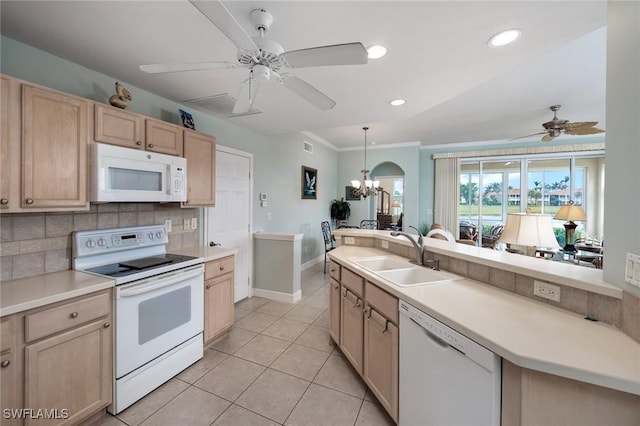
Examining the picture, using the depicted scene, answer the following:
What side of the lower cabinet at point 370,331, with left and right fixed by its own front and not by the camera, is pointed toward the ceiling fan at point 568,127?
back

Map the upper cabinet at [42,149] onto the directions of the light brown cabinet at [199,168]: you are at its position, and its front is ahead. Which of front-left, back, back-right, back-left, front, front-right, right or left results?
right

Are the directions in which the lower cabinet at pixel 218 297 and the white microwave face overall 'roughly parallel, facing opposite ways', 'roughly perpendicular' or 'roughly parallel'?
roughly parallel

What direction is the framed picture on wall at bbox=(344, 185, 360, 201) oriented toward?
toward the camera

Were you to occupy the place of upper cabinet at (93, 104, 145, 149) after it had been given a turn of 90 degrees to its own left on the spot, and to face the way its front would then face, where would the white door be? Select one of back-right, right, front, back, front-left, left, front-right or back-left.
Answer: front

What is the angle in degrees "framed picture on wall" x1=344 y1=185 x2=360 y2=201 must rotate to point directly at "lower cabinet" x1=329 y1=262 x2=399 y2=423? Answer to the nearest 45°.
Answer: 0° — it already faces it

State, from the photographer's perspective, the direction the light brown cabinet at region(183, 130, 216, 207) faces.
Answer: facing the viewer and to the right of the viewer

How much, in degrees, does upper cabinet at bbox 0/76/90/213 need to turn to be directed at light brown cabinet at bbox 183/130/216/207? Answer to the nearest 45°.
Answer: approximately 45° to its left

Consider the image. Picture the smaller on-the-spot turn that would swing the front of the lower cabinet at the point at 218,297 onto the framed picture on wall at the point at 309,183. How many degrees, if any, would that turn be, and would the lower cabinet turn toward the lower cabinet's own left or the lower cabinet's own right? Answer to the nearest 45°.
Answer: approximately 90° to the lower cabinet's own left

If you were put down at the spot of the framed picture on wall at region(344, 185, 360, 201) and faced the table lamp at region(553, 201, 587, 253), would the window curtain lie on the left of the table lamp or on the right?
left

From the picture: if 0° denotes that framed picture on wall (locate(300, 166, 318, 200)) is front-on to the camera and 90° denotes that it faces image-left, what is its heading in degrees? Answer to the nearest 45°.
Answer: approximately 315°

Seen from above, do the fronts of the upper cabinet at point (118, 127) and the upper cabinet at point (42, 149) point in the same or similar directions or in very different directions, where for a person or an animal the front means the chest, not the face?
same or similar directions

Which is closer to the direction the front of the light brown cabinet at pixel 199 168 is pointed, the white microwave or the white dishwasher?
the white dishwasher

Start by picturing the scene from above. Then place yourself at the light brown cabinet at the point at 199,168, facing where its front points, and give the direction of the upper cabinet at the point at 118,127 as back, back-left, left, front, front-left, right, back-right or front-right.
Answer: right

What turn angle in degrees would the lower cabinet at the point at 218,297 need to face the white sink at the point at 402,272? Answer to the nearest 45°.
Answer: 0° — it already faces it

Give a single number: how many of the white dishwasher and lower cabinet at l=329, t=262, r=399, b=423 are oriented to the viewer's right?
0

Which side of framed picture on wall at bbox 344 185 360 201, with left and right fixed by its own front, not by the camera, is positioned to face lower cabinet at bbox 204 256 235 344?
front

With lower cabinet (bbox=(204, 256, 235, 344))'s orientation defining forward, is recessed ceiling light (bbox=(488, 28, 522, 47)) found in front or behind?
in front

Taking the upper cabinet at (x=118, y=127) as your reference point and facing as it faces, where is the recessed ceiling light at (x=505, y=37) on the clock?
The recessed ceiling light is roughly at 12 o'clock from the upper cabinet.

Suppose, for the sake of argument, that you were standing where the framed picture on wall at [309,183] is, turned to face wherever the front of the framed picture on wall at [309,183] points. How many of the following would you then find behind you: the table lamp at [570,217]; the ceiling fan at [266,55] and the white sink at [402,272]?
0

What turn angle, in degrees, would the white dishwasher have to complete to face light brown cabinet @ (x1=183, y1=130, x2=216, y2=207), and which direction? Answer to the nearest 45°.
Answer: approximately 45° to its right

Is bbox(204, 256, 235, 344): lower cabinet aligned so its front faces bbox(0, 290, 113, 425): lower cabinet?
no

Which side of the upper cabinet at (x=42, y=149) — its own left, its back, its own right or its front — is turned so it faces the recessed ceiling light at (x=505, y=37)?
front
